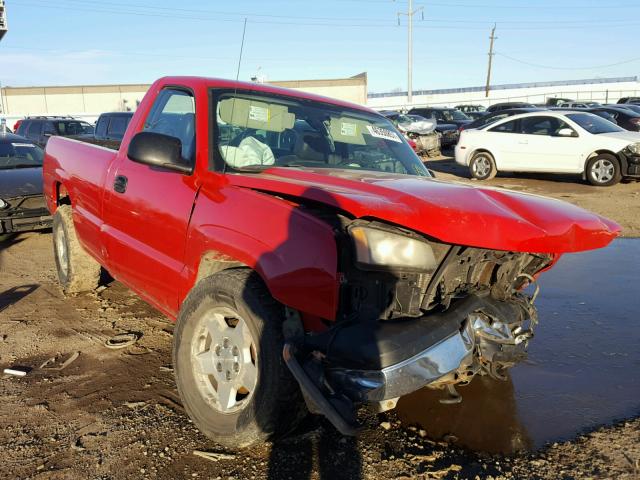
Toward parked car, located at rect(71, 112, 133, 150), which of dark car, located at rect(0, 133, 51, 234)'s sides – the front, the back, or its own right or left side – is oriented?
back

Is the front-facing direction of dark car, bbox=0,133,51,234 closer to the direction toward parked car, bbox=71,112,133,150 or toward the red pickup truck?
the red pickup truck

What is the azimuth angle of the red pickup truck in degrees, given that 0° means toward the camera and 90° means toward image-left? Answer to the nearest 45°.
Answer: approximately 315°

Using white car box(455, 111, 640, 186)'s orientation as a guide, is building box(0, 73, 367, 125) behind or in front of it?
behind

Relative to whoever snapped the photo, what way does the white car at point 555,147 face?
facing to the right of the viewer

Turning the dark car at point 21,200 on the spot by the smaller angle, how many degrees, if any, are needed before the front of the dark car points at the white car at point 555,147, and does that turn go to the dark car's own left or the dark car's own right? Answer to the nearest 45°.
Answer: approximately 90° to the dark car's own left
